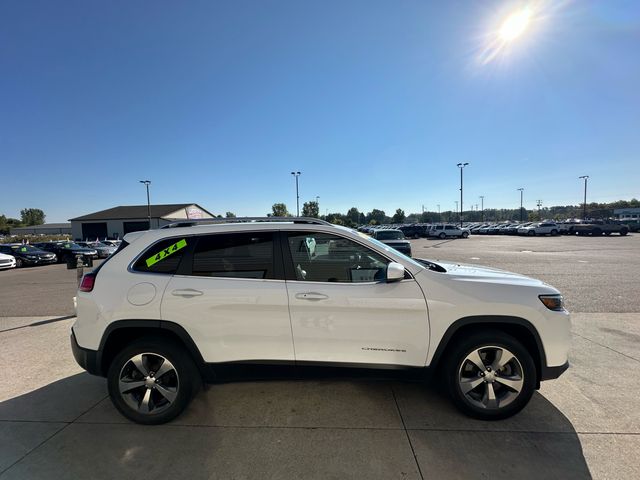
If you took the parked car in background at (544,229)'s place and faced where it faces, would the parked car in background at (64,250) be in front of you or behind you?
in front

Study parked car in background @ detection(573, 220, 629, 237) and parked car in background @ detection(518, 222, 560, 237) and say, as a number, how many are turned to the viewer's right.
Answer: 0

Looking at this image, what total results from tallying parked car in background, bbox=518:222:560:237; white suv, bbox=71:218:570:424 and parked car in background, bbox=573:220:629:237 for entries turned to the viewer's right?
1

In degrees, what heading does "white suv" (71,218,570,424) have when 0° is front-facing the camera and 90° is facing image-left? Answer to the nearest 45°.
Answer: approximately 270°

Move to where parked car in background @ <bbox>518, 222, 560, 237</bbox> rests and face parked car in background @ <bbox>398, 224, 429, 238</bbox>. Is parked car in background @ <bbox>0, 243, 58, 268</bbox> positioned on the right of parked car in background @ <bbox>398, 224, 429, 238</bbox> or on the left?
left

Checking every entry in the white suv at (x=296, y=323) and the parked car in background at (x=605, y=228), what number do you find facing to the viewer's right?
1

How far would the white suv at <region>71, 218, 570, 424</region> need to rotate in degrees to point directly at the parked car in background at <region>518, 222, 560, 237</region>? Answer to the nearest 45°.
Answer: approximately 45° to its left

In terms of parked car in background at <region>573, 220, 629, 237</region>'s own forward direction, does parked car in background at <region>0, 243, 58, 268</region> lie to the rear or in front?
in front

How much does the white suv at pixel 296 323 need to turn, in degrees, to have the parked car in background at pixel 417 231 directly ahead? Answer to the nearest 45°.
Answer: approximately 90° to its left

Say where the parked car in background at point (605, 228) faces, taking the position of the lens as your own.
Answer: facing the viewer and to the left of the viewer

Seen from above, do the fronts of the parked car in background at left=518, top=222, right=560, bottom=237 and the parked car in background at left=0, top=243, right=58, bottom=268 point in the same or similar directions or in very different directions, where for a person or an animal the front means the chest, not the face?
very different directions
